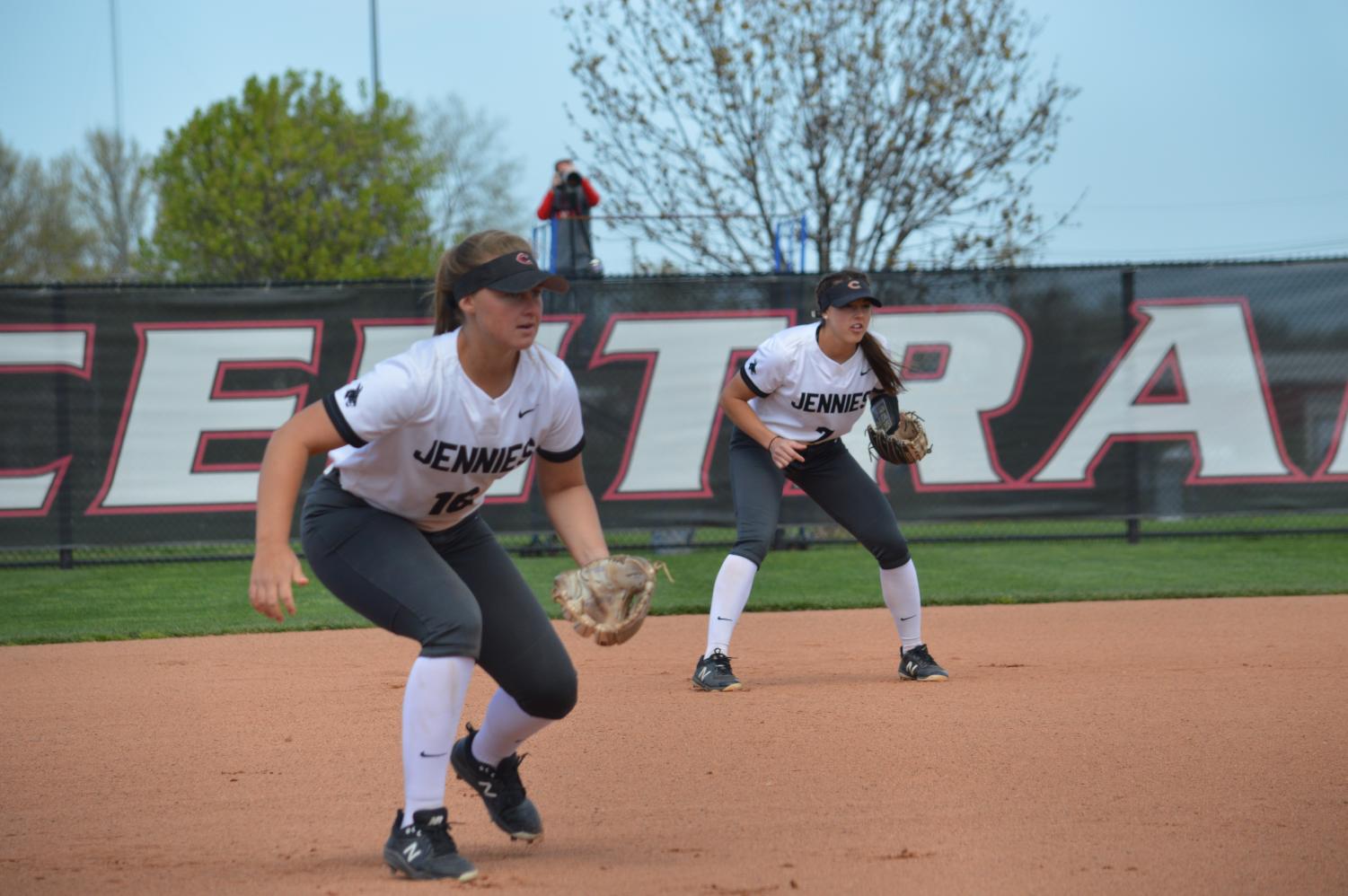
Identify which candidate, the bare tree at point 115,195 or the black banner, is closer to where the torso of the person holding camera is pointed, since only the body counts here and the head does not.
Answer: the black banner

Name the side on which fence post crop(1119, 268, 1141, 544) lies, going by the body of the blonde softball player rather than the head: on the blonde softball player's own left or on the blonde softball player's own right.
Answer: on the blonde softball player's own left

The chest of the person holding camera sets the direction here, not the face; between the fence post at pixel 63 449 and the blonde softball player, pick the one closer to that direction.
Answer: the blonde softball player

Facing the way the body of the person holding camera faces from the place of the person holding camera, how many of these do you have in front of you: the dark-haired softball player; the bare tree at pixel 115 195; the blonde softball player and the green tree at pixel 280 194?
2

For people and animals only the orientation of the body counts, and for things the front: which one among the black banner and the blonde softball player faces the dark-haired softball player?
the black banner

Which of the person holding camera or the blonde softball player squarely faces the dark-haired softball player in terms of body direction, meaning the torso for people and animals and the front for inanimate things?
the person holding camera

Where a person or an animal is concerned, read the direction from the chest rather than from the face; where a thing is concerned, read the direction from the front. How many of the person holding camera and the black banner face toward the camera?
2

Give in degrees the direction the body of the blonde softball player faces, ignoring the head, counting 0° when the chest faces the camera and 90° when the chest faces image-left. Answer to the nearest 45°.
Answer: approximately 315°

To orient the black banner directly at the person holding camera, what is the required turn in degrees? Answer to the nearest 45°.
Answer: approximately 135° to its right

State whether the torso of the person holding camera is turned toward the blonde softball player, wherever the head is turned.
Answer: yes

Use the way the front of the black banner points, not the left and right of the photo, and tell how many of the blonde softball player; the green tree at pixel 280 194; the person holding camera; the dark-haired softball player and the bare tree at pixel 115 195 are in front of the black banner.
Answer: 2

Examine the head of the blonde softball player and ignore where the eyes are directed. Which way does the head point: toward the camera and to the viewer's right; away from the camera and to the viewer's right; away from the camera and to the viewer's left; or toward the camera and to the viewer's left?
toward the camera and to the viewer's right

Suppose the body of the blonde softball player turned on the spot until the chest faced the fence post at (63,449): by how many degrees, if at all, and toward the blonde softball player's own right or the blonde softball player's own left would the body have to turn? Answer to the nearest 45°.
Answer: approximately 135° to the blonde softball player's own left

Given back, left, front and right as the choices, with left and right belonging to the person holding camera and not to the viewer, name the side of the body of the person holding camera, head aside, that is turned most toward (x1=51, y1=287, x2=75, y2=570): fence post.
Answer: right

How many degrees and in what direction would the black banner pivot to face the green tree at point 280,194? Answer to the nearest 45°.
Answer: approximately 135° to its right

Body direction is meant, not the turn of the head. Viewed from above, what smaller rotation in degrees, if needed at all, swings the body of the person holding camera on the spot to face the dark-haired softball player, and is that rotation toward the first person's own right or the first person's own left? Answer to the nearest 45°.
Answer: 0° — they already face them

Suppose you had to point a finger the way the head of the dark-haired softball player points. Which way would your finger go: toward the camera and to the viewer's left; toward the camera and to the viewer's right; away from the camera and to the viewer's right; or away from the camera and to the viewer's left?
toward the camera and to the viewer's right
